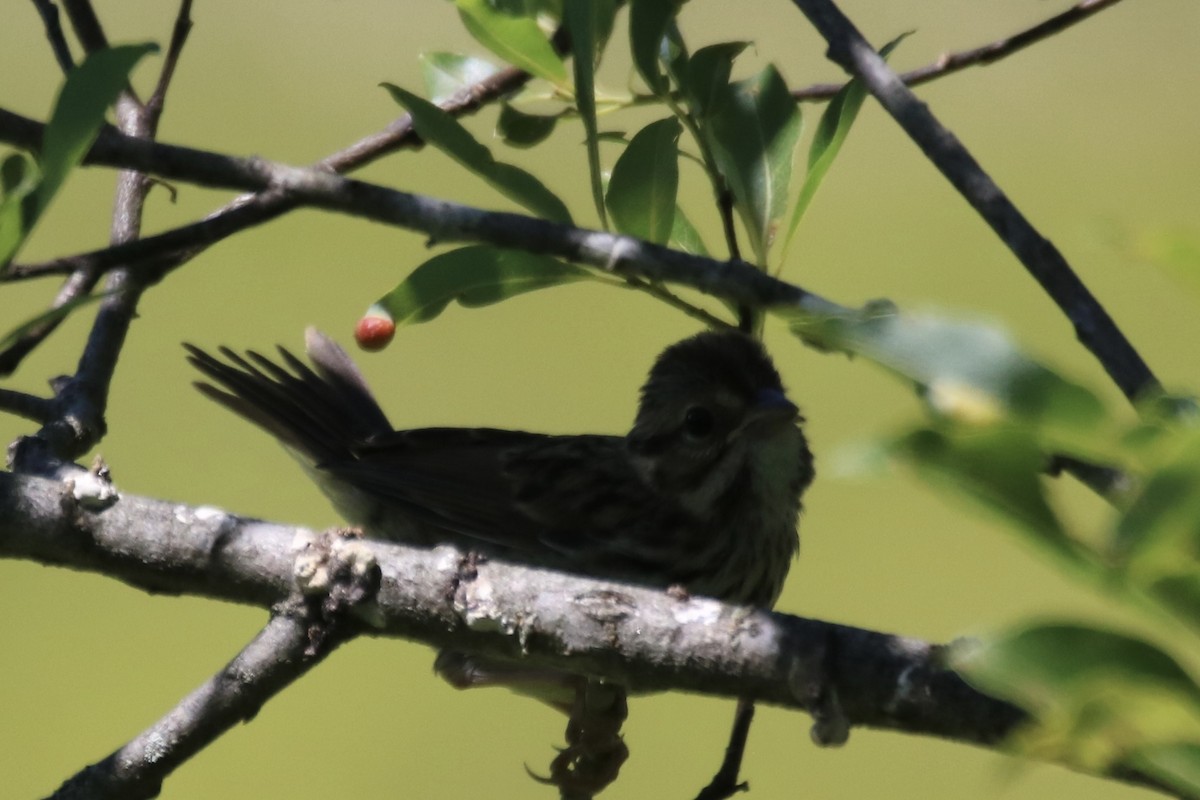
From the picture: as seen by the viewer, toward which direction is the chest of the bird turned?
to the viewer's right
